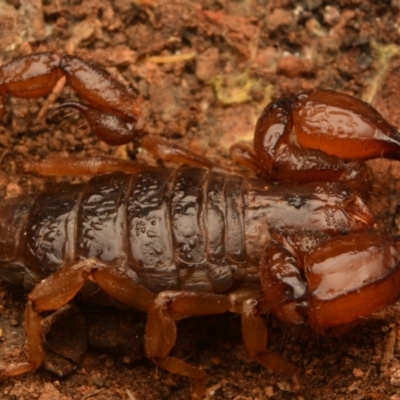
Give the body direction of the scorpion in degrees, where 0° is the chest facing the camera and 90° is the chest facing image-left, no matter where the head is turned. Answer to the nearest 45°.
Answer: approximately 270°
